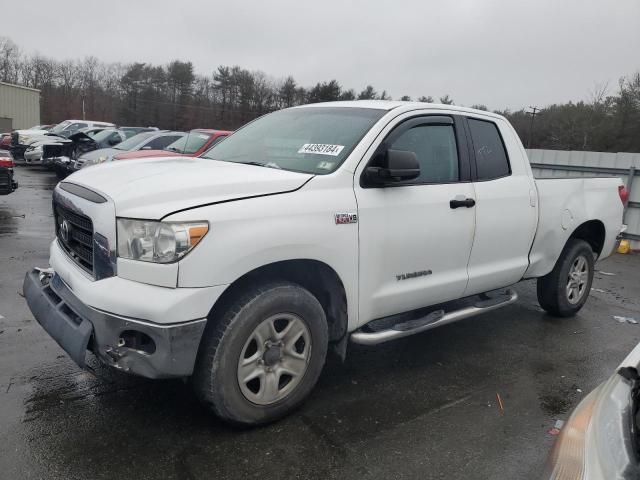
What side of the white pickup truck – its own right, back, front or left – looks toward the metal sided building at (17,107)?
right

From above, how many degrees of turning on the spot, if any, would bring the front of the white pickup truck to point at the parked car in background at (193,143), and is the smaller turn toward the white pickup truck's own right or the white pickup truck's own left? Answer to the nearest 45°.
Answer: approximately 135° to the white pickup truck's own right

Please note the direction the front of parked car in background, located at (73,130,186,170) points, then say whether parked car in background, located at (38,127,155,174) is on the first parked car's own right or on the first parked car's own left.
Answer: on the first parked car's own right

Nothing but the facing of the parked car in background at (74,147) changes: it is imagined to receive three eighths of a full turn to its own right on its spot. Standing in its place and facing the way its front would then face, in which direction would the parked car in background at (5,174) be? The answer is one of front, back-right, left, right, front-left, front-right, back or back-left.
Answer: back

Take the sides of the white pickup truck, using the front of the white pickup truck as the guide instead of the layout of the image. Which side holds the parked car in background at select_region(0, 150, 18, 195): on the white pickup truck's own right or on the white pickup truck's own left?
on the white pickup truck's own right

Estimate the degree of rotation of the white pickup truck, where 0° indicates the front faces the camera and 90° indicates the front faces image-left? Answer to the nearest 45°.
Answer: approximately 45°

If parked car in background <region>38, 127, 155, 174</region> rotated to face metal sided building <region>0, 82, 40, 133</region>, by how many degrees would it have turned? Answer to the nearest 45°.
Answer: approximately 135° to its right

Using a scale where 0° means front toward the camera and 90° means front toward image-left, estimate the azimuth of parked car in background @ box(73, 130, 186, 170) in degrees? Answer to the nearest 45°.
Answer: approximately 45°

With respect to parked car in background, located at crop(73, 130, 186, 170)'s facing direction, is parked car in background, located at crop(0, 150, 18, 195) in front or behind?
in front
